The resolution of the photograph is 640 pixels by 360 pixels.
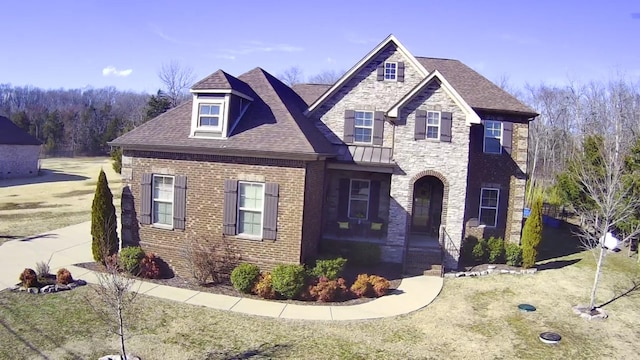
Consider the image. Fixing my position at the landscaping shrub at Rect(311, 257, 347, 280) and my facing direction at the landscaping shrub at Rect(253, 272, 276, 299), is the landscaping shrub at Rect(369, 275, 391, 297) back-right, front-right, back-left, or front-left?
back-left

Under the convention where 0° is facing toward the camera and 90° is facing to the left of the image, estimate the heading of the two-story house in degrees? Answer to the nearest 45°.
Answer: approximately 0°

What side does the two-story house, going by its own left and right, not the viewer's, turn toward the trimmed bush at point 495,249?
left

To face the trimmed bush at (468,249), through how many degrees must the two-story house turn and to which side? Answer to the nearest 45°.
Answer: approximately 90° to its left

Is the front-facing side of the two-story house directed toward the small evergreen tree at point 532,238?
no

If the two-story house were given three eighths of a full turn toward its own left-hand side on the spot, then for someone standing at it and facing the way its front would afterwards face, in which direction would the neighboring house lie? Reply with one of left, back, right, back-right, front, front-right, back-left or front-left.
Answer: left

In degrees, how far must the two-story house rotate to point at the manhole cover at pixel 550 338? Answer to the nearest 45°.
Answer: approximately 45° to its left

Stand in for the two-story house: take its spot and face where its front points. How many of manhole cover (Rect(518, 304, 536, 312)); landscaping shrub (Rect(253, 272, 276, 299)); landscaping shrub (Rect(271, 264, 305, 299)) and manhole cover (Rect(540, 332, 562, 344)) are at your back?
0

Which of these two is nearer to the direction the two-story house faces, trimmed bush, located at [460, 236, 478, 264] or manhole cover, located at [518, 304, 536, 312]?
the manhole cover

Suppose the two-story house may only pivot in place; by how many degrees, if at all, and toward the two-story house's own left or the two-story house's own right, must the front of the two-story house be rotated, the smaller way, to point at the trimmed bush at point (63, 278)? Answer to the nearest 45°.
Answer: approximately 45° to the two-story house's own right

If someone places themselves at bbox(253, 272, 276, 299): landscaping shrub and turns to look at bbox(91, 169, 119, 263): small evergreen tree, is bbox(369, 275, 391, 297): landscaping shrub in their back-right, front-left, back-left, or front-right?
back-right

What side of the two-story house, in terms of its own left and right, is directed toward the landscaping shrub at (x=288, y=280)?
front

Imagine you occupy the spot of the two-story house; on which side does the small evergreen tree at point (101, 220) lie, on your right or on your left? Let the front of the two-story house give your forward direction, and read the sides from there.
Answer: on your right

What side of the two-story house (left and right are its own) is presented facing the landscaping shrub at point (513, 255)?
left

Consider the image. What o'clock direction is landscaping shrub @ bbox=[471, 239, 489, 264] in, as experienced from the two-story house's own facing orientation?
The landscaping shrub is roughly at 9 o'clock from the two-story house.
